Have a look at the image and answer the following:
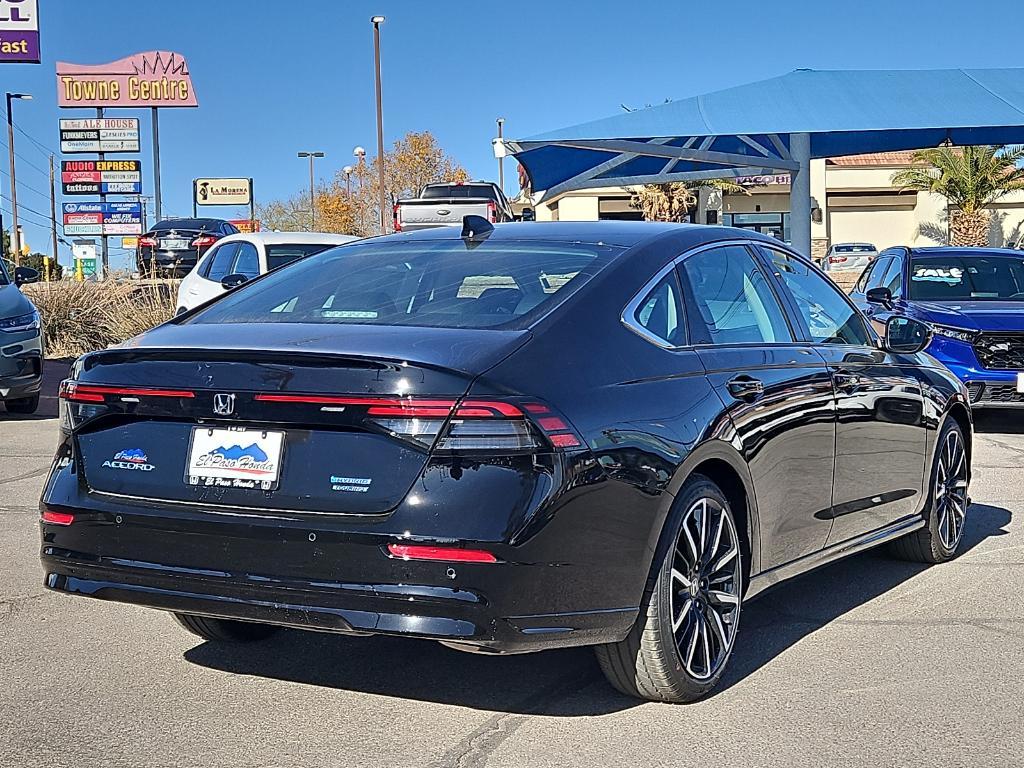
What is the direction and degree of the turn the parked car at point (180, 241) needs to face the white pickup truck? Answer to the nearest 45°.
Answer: approximately 90° to its right

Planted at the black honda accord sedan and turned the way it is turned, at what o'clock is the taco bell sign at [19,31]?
The taco bell sign is roughly at 10 o'clock from the black honda accord sedan.

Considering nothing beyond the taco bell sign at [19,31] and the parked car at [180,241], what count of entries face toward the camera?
1

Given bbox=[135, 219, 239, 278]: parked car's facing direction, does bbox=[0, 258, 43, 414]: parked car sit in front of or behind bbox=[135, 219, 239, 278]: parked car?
behind

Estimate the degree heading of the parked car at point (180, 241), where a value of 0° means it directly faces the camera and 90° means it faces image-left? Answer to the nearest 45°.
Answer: approximately 225°

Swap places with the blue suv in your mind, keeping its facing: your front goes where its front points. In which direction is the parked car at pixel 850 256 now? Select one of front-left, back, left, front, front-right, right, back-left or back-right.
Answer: back-left

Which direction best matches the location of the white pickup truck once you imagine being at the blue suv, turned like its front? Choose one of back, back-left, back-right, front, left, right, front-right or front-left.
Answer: back

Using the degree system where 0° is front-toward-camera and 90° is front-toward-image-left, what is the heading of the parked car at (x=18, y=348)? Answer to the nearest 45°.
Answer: approximately 315°
